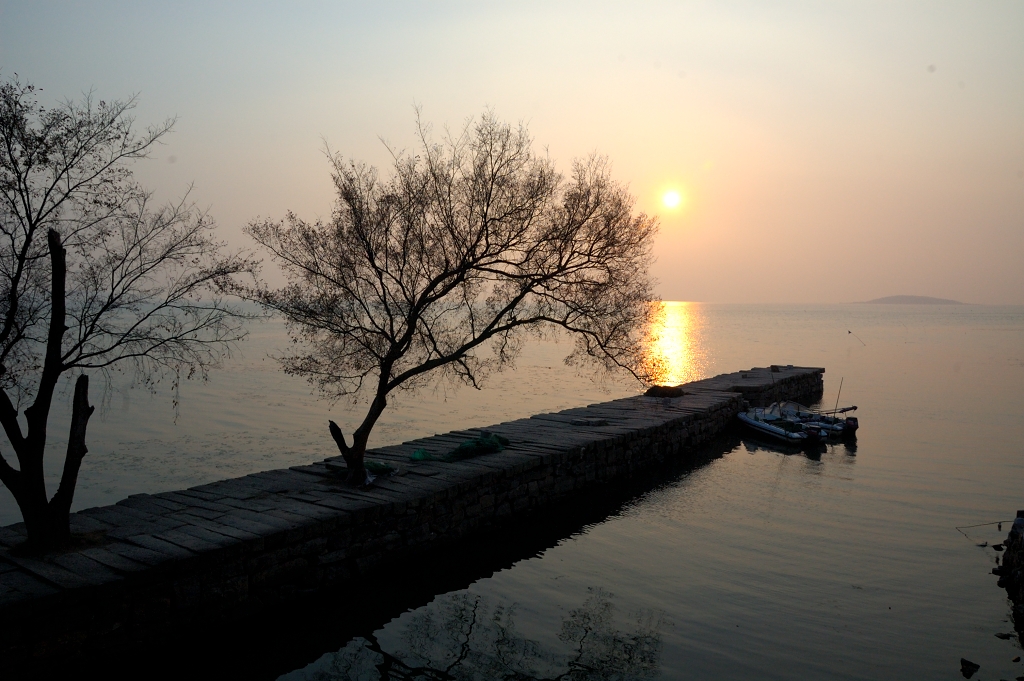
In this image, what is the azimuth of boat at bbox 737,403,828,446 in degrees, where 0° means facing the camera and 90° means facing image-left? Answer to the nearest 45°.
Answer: approximately 135°

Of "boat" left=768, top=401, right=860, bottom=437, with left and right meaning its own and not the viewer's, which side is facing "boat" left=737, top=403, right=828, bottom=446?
left

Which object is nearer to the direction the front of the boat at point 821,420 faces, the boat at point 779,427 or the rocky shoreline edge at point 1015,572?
the boat
